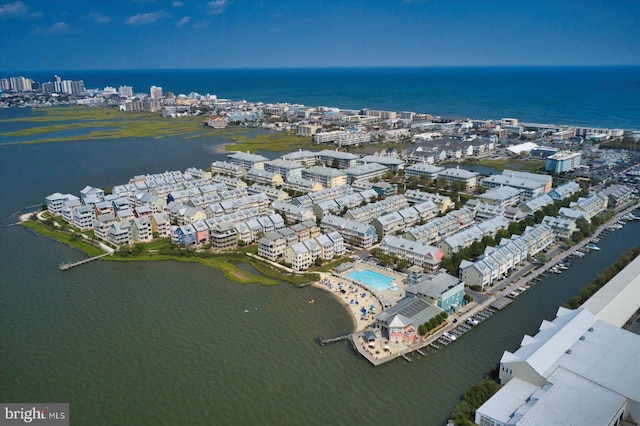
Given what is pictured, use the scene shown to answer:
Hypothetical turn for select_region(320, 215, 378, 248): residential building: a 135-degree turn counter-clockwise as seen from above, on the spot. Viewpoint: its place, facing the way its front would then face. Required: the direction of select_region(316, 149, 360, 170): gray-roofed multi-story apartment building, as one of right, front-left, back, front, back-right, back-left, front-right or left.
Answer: left

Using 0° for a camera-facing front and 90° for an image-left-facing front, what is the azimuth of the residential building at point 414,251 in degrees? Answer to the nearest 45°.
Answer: approximately 45°

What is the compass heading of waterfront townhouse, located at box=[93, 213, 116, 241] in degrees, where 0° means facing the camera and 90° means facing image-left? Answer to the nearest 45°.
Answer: approximately 45°

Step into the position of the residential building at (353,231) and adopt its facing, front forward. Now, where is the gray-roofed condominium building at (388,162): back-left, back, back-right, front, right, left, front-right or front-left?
back-right

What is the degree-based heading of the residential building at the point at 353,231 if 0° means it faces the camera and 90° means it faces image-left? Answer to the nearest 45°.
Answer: approximately 45°

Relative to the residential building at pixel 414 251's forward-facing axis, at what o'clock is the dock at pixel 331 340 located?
The dock is roughly at 11 o'clock from the residential building.

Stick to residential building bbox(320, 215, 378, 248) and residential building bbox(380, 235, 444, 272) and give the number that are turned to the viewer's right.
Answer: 0

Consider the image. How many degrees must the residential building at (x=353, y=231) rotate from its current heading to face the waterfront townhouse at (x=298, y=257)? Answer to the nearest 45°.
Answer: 0° — it already faces it

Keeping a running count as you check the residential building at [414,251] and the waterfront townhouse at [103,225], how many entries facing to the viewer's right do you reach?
0

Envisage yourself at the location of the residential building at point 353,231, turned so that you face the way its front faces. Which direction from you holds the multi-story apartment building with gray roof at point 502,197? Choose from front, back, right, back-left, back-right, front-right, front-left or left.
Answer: back

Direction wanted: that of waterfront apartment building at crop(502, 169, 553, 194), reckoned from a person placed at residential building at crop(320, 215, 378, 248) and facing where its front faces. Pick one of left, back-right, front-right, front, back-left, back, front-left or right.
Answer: back
